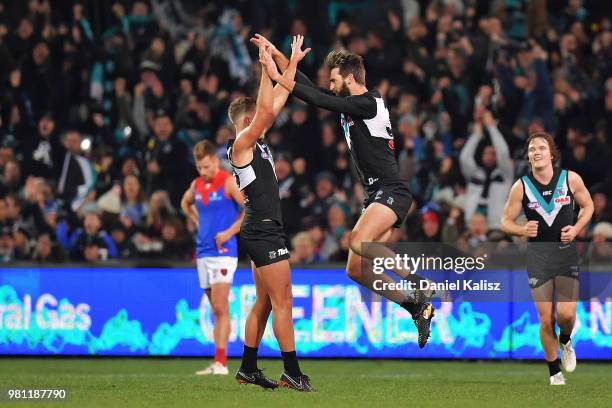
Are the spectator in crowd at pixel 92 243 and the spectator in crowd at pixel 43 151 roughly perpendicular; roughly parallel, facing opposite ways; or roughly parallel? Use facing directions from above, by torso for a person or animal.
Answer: roughly parallel

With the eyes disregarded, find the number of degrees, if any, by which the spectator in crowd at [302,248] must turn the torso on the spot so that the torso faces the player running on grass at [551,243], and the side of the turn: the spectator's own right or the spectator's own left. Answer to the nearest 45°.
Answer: approximately 45° to the spectator's own left

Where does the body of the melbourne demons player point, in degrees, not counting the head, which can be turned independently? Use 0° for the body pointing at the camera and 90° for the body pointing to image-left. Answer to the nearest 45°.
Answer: approximately 45°

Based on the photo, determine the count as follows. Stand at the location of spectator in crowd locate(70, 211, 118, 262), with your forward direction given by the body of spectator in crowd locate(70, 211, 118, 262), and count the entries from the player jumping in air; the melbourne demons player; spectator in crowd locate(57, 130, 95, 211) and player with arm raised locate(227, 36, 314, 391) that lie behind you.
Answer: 1

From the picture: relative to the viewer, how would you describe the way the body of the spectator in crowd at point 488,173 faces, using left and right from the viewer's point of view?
facing the viewer

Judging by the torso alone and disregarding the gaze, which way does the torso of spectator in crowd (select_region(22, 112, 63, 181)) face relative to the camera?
toward the camera

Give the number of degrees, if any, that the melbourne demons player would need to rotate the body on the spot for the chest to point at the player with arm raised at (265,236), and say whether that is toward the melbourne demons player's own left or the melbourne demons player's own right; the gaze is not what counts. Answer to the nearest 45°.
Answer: approximately 45° to the melbourne demons player's own left

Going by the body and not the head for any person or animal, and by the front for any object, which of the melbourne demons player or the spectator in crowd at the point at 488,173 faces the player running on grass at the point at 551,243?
the spectator in crowd

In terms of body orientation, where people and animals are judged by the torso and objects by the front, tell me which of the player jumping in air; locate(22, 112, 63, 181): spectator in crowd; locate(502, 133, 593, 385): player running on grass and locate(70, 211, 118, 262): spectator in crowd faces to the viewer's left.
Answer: the player jumping in air

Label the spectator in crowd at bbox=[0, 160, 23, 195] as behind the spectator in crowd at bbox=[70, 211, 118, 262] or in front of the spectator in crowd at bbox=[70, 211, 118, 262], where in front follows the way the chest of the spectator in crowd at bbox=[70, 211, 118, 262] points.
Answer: behind

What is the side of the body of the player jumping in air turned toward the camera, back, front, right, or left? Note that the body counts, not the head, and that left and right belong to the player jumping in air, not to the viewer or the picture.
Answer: left

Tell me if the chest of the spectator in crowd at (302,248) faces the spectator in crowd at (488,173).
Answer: no

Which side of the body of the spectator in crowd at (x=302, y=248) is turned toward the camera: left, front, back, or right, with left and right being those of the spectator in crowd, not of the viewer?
front

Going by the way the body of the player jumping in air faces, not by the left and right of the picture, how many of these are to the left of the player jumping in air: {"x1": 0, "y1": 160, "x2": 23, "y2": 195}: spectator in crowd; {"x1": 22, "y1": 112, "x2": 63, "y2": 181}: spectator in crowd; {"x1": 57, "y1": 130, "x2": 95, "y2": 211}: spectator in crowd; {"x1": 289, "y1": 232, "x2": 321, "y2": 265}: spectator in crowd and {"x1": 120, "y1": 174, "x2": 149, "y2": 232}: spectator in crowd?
0

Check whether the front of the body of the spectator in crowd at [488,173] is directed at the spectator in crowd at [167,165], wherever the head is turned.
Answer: no

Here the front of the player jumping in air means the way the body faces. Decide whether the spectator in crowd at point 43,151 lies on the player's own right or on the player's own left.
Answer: on the player's own right

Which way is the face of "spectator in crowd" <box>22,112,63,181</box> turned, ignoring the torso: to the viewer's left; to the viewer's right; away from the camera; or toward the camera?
toward the camera

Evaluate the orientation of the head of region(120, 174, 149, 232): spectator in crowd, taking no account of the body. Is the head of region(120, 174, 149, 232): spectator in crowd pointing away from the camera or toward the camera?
toward the camera

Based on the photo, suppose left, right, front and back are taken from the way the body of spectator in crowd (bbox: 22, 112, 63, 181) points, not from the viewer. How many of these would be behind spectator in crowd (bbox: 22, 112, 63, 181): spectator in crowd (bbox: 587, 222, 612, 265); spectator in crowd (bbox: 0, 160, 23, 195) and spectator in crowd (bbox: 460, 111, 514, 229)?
0

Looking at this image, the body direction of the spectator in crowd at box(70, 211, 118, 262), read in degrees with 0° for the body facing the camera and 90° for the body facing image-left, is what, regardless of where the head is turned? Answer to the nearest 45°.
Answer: approximately 0°

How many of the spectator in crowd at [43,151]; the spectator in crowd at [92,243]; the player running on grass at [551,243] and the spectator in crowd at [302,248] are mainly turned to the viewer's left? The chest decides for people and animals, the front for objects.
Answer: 0

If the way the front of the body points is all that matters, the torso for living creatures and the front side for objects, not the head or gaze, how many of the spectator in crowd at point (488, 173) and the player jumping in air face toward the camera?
1
